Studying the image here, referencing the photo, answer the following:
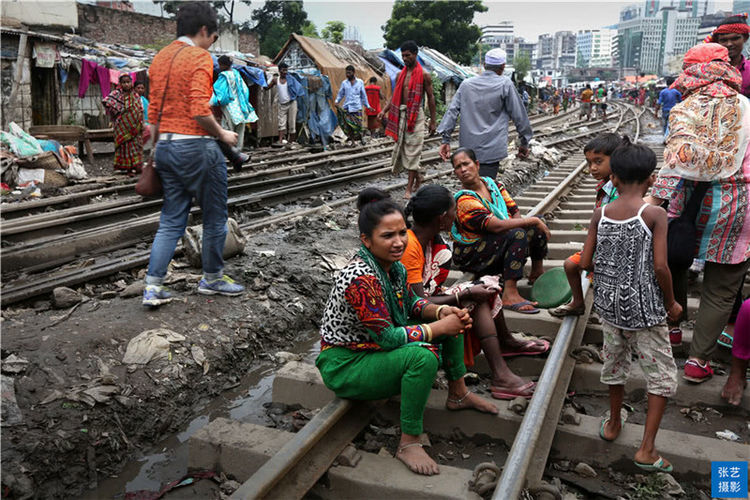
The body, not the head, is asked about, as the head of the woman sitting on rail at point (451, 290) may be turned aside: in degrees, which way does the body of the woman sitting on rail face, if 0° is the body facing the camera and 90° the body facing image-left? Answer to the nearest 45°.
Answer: approximately 270°

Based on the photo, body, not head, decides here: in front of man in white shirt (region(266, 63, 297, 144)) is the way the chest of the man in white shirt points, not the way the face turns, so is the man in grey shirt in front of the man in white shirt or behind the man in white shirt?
in front

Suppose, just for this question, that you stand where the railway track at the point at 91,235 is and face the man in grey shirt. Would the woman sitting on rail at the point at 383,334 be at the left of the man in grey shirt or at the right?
right

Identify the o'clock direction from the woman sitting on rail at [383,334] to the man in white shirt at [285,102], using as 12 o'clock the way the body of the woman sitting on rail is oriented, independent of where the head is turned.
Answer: The man in white shirt is roughly at 7 o'clock from the woman sitting on rail.

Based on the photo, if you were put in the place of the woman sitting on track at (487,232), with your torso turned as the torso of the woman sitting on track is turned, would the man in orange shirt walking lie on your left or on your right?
on your right

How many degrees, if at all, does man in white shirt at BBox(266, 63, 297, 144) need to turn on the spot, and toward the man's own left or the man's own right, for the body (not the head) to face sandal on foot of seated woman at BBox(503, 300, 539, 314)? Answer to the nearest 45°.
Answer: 0° — they already face it

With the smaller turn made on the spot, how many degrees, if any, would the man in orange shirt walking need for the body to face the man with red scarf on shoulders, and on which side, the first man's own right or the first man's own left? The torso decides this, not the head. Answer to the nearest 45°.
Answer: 0° — they already face them

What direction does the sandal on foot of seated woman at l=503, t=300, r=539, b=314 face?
to the viewer's right

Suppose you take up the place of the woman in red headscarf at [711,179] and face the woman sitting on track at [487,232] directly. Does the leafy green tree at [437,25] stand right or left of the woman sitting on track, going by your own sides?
right

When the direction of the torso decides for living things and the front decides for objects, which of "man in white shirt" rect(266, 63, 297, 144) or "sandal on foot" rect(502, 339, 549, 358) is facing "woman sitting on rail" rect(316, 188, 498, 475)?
the man in white shirt

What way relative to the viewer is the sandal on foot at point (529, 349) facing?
to the viewer's right

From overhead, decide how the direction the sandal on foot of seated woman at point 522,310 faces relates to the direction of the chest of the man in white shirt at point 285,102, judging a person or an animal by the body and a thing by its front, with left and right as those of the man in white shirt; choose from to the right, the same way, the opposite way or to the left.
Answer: to the left

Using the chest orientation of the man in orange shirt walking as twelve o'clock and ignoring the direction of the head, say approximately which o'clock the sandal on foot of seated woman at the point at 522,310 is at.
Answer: The sandal on foot of seated woman is roughly at 2 o'clock from the man in orange shirt walking.

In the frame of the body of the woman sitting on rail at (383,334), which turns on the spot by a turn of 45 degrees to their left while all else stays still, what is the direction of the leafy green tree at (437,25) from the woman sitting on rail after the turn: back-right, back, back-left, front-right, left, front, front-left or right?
left

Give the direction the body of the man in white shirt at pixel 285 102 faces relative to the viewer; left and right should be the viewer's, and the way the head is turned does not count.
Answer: facing the viewer

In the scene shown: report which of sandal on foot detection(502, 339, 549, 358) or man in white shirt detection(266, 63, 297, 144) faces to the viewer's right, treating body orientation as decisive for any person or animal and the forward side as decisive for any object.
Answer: the sandal on foot
